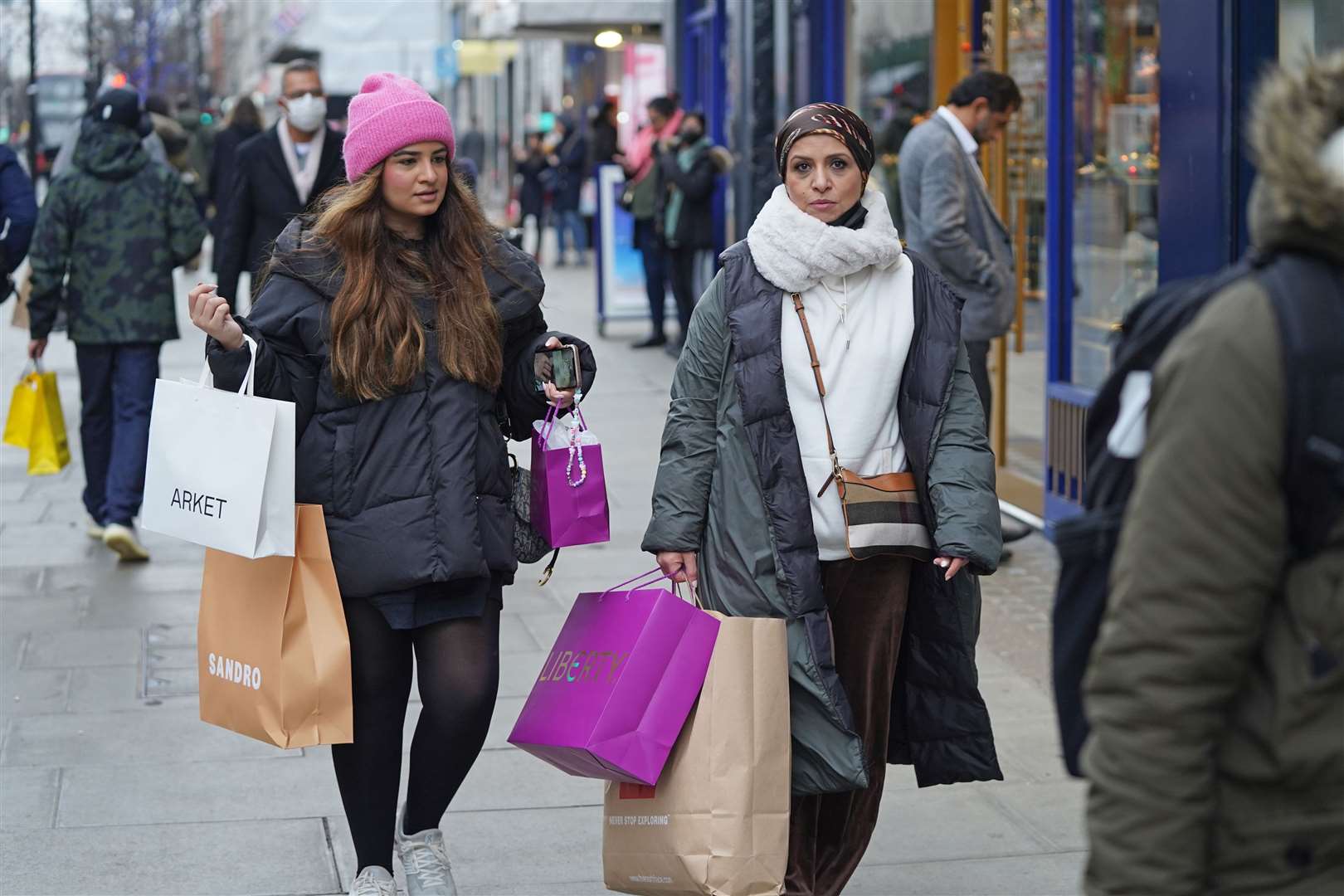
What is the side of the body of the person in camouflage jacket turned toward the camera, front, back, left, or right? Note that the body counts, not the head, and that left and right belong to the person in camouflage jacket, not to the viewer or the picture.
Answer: back

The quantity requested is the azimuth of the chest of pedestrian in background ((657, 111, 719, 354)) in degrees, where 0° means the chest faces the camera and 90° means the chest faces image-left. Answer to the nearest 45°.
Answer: approximately 45°

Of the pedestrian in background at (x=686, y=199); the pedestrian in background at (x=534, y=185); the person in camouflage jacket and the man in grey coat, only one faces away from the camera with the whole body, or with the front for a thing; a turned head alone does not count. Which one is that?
the person in camouflage jacket

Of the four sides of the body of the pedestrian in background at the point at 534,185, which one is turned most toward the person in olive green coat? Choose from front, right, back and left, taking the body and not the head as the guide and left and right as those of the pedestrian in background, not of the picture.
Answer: front

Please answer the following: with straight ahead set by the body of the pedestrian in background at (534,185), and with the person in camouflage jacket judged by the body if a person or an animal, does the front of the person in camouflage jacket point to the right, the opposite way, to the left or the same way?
the opposite way

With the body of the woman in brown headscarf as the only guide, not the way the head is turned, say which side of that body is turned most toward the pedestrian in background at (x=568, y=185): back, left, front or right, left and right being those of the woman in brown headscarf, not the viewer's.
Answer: back
